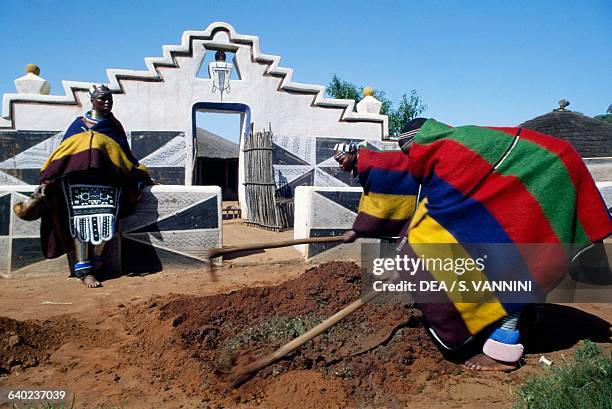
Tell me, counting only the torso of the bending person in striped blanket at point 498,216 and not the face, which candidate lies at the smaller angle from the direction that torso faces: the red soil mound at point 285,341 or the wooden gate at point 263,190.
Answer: the red soil mound

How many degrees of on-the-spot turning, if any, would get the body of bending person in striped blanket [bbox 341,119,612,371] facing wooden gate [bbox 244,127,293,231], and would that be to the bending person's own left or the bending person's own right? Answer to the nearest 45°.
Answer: approximately 45° to the bending person's own right

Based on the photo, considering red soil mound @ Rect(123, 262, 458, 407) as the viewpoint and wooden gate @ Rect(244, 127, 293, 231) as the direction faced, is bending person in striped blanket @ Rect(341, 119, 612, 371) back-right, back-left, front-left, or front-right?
back-right

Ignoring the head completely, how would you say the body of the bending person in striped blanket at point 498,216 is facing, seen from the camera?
to the viewer's left

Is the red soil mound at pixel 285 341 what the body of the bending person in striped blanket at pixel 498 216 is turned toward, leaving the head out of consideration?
yes

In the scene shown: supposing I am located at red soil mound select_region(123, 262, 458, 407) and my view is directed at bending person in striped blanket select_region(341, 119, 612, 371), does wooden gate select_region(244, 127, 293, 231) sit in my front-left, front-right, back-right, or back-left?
back-left
